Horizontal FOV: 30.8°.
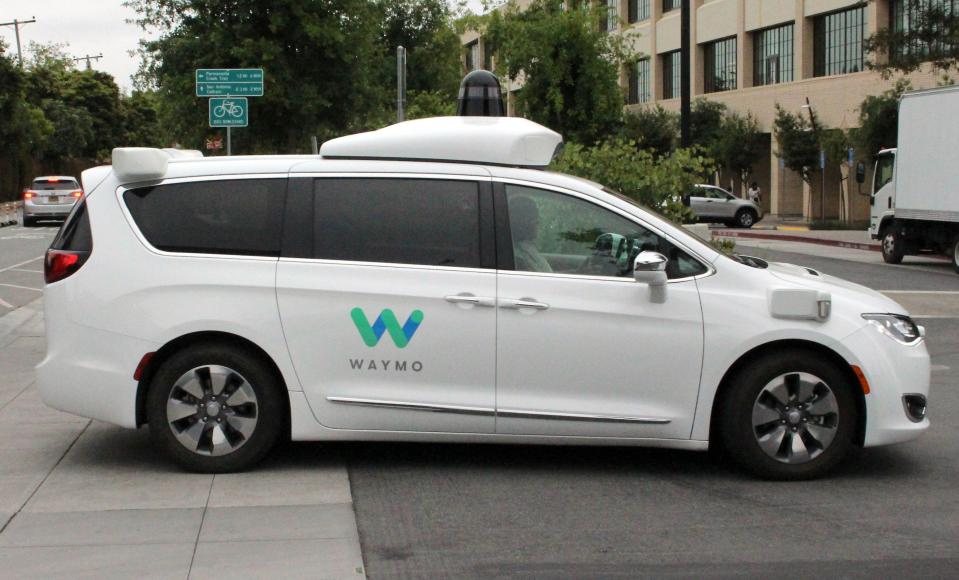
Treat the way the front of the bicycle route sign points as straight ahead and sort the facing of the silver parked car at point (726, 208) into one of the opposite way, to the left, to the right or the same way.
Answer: to the left

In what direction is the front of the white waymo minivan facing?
to the viewer's right

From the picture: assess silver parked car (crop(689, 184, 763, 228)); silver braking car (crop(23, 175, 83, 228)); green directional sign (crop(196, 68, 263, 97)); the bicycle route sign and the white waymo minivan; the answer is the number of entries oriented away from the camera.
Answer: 1

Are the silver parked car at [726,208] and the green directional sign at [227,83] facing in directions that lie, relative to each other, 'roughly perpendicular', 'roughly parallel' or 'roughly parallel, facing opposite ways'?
roughly perpendicular

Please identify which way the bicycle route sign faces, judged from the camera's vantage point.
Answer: facing the viewer

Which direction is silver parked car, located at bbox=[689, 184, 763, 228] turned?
to the viewer's right

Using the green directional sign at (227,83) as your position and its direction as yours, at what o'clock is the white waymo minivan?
The white waymo minivan is roughly at 12 o'clock from the green directional sign.

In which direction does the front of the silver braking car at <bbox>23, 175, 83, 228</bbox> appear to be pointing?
away from the camera

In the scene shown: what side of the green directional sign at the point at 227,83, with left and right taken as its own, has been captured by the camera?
front

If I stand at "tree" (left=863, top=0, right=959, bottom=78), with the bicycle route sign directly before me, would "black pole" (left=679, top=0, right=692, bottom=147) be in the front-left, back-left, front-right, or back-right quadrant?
front-left

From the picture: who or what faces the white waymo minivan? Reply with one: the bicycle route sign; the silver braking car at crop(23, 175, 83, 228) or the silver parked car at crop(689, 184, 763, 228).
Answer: the bicycle route sign

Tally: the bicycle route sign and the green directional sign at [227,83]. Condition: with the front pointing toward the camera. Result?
2
